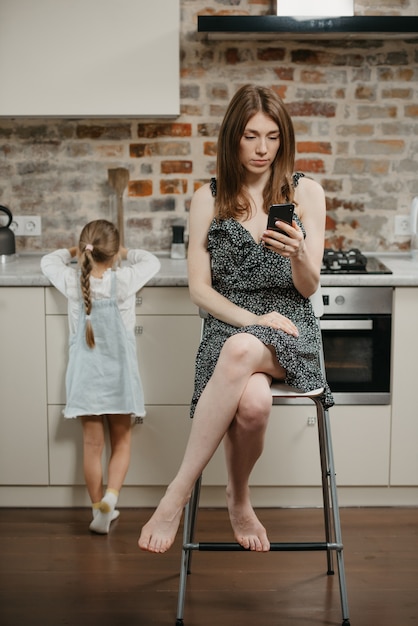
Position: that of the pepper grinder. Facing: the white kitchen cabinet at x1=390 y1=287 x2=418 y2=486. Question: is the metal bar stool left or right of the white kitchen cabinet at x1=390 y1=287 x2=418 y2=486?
right

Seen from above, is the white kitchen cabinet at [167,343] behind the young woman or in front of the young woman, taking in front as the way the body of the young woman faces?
behind

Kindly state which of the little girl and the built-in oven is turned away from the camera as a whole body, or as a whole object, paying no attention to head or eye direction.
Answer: the little girl

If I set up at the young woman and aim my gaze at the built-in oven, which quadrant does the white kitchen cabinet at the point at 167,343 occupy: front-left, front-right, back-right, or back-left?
front-left

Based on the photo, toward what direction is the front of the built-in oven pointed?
toward the camera

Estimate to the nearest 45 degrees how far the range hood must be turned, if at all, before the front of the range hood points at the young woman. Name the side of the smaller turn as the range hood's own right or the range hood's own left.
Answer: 0° — it already faces them

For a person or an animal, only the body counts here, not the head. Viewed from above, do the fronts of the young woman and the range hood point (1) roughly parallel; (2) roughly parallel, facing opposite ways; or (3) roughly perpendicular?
roughly parallel

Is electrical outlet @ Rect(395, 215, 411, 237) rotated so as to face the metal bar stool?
yes

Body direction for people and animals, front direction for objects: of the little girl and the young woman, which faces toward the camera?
the young woman

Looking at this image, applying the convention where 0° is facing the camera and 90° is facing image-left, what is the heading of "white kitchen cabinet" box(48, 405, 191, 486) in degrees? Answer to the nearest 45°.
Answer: approximately 0°

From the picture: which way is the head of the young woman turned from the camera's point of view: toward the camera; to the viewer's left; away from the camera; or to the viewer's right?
toward the camera

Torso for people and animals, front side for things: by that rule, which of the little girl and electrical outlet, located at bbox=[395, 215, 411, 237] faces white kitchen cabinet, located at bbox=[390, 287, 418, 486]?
the electrical outlet

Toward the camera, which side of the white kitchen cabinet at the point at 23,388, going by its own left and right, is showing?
front

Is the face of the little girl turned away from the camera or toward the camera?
away from the camera

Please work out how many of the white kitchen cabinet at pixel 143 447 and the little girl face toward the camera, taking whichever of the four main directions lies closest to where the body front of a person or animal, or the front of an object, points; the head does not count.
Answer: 1

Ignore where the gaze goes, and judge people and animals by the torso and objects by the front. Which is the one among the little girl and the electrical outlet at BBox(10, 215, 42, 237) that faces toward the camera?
the electrical outlet

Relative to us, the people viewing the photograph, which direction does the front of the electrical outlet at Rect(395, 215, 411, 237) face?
facing the viewer
